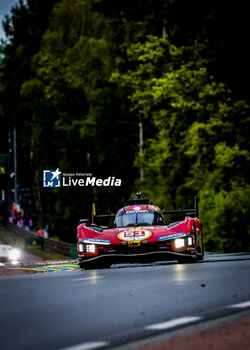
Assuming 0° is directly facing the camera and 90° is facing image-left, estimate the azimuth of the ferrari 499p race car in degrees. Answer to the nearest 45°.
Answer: approximately 0°
